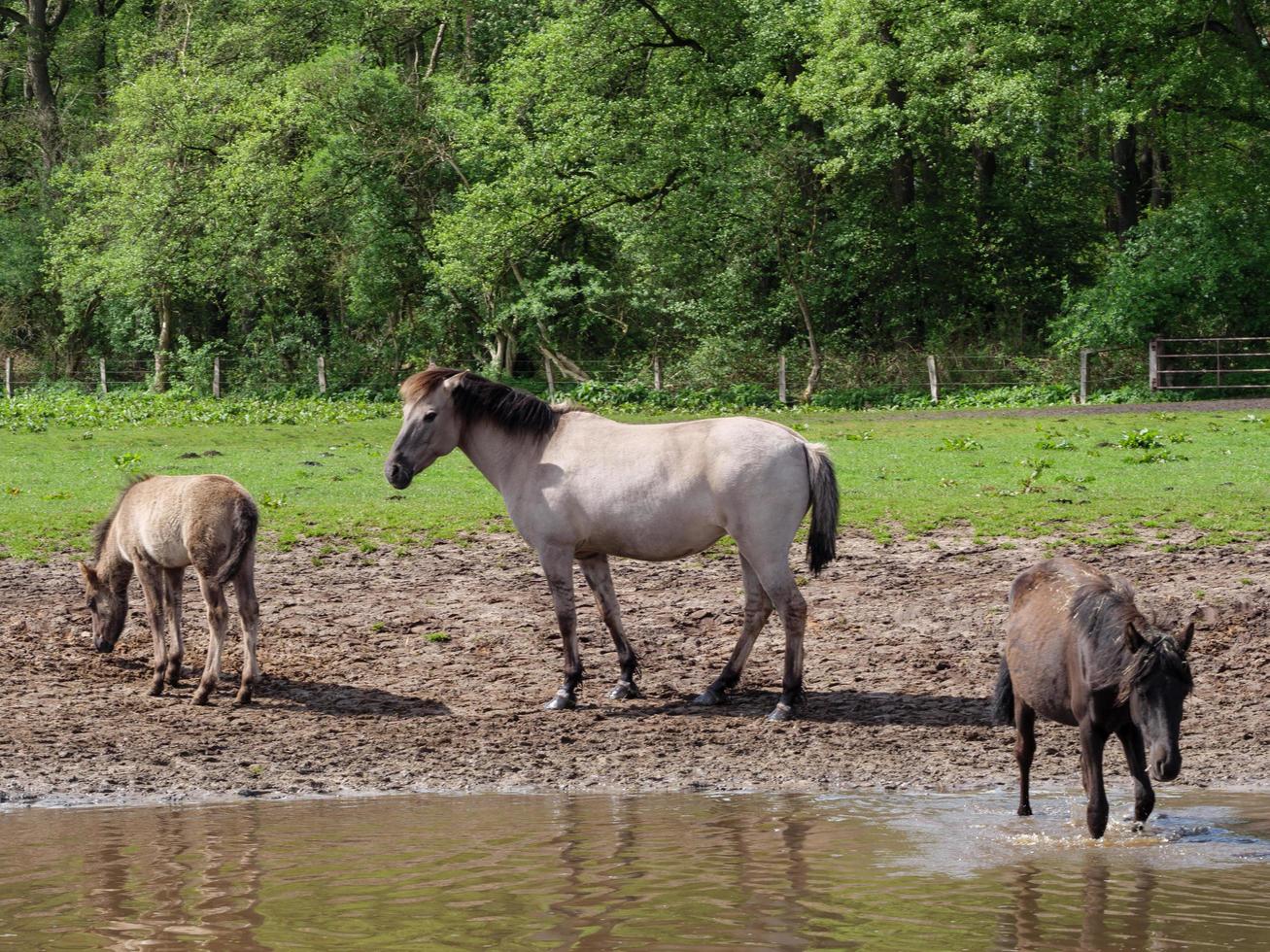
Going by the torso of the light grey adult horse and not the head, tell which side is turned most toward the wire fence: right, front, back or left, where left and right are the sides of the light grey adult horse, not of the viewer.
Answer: right

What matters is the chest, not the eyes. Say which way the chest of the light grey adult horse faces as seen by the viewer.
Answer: to the viewer's left

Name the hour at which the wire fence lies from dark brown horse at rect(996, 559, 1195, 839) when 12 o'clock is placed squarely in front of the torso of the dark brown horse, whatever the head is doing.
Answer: The wire fence is roughly at 7 o'clock from the dark brown horse.

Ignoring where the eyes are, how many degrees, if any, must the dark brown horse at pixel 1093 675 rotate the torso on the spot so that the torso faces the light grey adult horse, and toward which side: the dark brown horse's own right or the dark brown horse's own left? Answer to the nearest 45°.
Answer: approximately 180°

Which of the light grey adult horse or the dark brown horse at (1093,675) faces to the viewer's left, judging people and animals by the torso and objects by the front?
the light grey adult horse

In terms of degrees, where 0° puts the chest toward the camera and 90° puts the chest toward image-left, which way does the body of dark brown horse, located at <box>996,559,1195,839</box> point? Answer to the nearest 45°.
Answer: approximately 315°

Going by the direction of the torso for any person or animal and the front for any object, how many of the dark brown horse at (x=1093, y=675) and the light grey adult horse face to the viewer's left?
1
